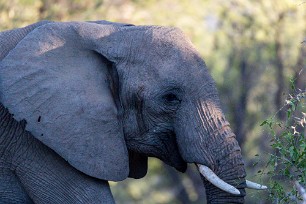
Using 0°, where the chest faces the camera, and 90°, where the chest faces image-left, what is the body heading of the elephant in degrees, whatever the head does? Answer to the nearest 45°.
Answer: approximately 270°
